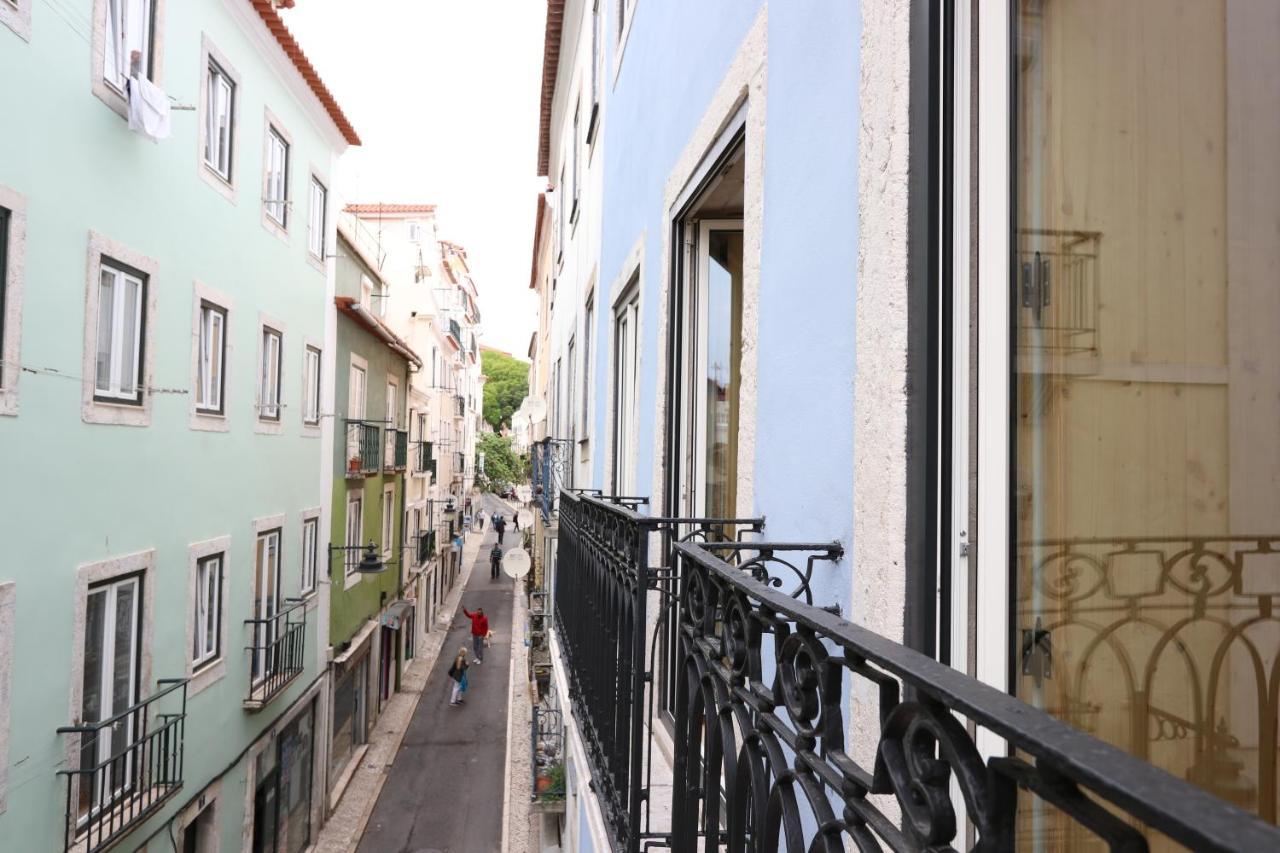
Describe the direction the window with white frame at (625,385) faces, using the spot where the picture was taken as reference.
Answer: facing to the left of the viewer

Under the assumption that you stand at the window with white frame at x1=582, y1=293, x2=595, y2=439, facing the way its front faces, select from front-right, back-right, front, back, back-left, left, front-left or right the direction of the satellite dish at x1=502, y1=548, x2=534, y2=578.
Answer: right

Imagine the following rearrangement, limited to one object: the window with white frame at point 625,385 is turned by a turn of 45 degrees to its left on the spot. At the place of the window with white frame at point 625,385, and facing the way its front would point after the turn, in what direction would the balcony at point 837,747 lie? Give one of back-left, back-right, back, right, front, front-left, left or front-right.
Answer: front-left

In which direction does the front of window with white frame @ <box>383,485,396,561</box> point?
to the viewer's right

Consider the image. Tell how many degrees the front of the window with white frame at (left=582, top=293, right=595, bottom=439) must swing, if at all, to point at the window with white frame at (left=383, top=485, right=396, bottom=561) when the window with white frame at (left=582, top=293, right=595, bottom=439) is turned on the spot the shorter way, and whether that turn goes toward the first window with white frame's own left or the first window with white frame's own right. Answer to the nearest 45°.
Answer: approximately 90° to the first window with white frame's own right

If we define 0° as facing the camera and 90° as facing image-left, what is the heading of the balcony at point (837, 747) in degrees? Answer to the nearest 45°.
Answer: approximately 45°

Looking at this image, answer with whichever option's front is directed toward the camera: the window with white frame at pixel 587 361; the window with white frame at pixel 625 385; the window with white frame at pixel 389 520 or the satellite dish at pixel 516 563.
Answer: the satellite dish

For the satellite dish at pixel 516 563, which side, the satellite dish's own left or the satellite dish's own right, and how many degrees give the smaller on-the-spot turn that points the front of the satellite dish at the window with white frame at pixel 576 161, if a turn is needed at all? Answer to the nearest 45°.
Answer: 0° — it already faces it

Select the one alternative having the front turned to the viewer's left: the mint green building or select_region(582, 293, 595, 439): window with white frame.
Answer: the window with white frame

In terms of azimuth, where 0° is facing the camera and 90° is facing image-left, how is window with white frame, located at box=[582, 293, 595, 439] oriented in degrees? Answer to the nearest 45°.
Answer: approximately 90°

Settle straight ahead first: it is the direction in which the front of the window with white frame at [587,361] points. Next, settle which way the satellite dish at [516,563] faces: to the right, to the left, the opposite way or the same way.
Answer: to the left

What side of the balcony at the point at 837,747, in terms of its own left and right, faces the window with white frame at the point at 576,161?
right
